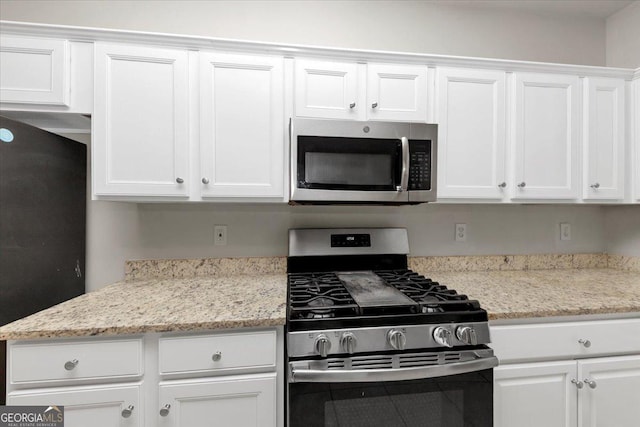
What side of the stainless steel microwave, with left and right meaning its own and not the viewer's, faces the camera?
front

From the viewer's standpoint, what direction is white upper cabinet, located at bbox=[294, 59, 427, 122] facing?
toward the camera

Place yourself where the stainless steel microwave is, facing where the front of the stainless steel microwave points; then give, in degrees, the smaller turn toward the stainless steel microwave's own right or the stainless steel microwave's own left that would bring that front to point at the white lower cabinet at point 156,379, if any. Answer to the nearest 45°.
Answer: approximately 45° to the stainless steel microwave's own right
